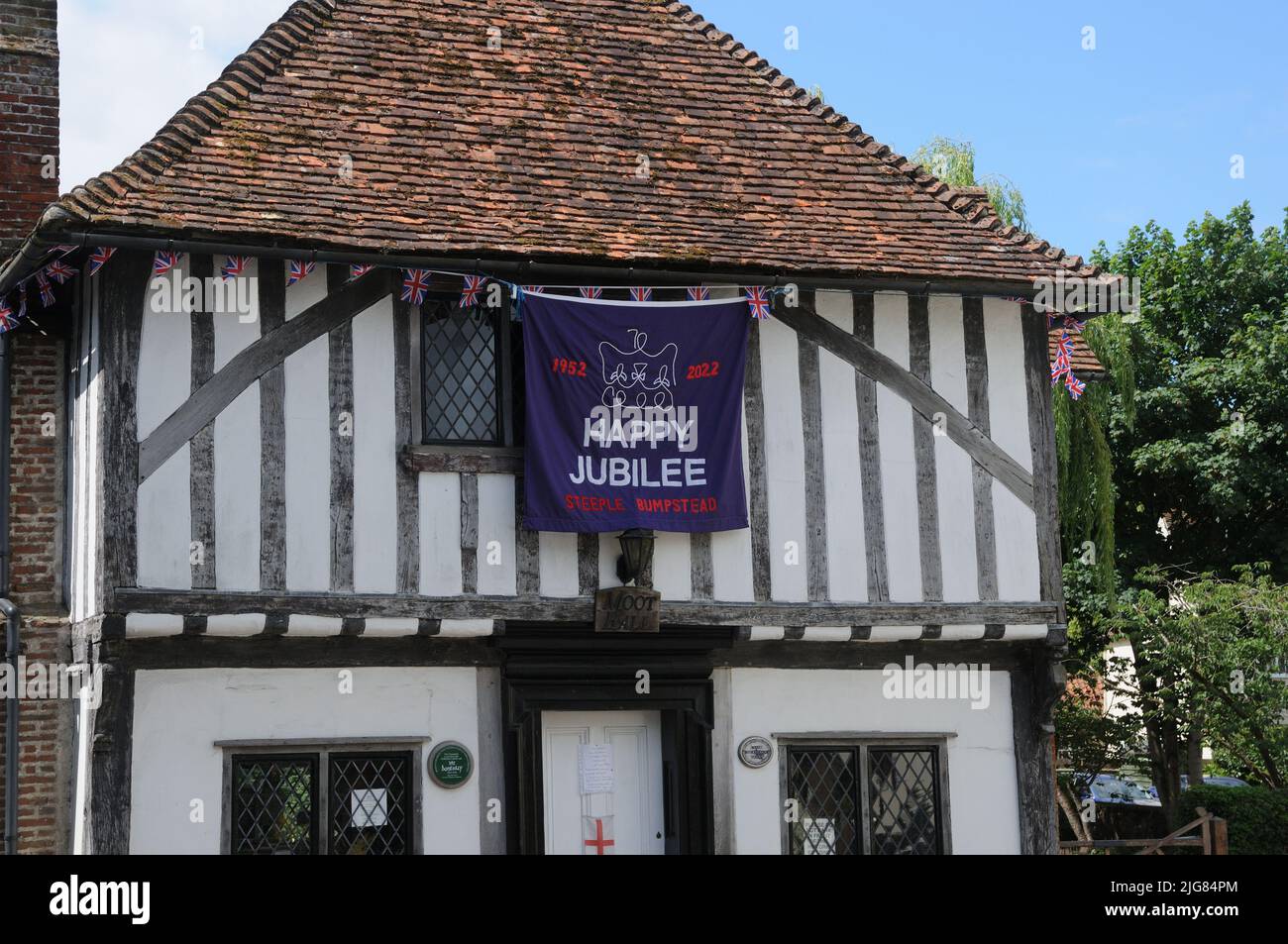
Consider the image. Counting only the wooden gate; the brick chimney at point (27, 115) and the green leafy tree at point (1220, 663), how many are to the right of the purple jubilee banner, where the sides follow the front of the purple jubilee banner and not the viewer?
1

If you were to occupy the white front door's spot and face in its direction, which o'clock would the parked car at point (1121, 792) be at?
The parked car is roughly at 7 o'clock from the white front door.

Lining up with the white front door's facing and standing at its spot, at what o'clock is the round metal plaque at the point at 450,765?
The round metal plaque is roughly at 2 o'clock from the white front door.

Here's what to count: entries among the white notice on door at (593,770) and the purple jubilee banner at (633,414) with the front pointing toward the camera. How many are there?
2

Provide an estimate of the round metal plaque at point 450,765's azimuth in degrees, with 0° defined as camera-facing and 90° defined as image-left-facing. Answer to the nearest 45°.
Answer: approximately 0°

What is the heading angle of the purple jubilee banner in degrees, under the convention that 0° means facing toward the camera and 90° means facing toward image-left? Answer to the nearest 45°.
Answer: approximately 0°

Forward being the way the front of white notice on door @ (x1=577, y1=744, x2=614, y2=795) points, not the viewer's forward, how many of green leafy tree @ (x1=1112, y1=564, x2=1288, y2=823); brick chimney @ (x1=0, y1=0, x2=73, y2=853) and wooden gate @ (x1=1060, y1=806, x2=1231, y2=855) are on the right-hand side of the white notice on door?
1

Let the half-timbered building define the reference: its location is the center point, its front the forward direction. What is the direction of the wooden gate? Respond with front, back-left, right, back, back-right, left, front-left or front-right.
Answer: back-left

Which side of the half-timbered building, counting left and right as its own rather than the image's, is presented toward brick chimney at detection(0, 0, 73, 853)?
right
